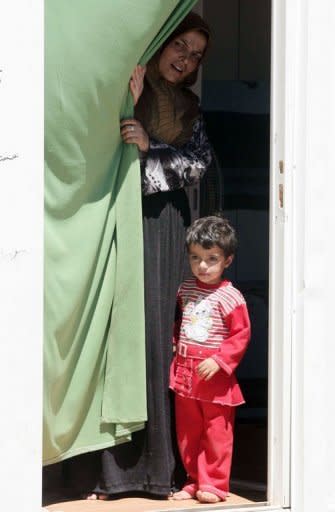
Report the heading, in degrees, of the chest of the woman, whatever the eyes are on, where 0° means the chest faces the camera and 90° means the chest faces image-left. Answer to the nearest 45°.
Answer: approximately 45°

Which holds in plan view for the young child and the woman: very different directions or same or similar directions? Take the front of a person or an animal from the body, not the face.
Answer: same or similar directions

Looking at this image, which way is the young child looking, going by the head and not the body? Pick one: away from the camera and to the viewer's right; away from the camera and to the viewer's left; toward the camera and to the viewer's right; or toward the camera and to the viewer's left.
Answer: toward the camera and to the viewer's left

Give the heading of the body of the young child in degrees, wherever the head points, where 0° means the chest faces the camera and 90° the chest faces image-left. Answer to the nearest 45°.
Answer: approximately 45°

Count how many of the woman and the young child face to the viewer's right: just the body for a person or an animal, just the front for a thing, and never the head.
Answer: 0
